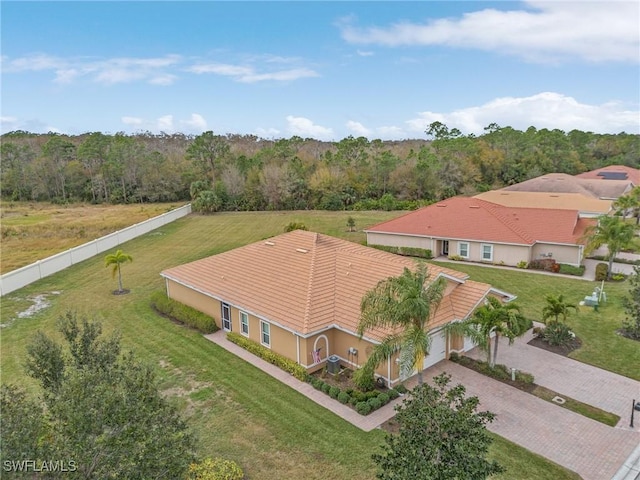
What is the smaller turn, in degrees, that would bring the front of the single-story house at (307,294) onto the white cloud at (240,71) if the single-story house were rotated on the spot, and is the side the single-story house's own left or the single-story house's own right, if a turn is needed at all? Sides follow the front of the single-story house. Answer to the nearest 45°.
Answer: approximately 135° to the single-story house's own left

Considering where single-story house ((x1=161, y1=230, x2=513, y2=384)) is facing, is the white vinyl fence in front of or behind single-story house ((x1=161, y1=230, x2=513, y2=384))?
behind

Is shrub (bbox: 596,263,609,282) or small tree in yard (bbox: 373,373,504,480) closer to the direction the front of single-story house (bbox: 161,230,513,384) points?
the small tree in yard

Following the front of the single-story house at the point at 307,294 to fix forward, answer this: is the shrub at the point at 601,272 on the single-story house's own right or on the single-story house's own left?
on the single-story house's own left

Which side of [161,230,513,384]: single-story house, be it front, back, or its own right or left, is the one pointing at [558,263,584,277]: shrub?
left

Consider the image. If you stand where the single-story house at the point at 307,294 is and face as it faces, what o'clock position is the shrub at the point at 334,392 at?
The shrub is roughly at 1 o'clock from the single-story house.

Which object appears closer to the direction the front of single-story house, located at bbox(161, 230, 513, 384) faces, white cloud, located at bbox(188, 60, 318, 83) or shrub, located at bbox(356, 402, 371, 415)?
the shrub

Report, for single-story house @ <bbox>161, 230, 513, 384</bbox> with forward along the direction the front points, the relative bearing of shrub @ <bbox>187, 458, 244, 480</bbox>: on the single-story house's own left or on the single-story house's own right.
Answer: on the single-story house's own right

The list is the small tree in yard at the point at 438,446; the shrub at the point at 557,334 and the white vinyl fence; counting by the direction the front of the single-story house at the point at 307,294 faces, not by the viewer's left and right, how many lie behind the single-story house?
1

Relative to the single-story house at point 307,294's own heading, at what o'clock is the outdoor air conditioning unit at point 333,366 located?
The outdoor air conditioning unit is roughly at 1 o'clock from the single-story house.

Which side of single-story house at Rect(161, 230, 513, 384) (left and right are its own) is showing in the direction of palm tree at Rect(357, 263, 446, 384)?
front

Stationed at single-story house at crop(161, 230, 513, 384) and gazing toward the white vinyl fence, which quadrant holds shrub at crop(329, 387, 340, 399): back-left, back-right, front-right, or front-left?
back-left

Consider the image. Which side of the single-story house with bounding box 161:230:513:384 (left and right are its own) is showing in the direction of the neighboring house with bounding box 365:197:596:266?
left

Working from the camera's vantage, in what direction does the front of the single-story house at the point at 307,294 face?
facing the viewer and to the right of the viewer
